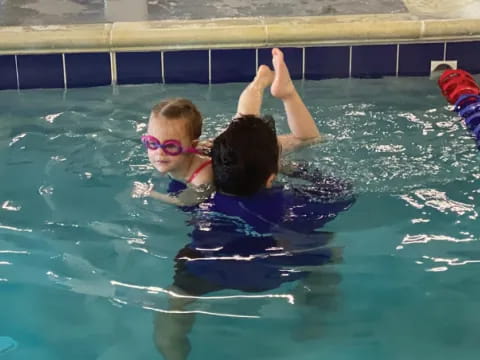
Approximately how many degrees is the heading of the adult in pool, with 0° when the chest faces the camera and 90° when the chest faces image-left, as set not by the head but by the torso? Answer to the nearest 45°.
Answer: approximately 180°
